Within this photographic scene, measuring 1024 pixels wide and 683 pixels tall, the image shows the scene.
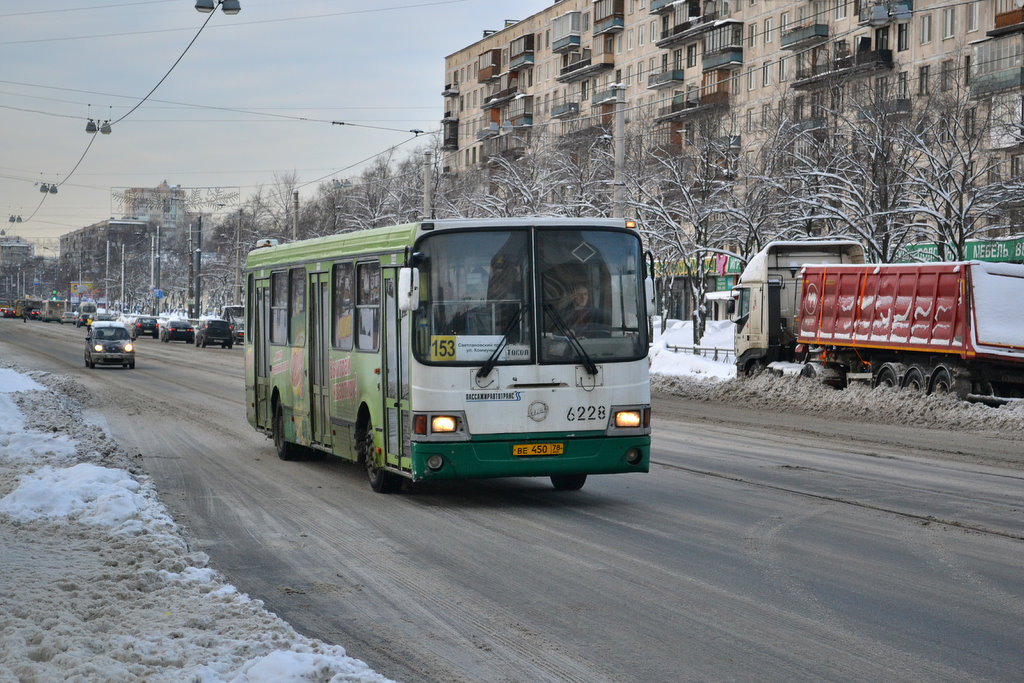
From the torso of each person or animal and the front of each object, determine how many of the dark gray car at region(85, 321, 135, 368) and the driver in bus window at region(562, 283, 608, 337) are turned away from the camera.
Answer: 0

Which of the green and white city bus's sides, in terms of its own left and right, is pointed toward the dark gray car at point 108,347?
back

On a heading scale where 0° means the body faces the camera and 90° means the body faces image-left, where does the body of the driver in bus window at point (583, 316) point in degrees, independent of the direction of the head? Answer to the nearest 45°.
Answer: approximately 315°

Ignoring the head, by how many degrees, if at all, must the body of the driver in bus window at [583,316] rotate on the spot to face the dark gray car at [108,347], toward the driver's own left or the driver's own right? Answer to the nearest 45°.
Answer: approximately 180°

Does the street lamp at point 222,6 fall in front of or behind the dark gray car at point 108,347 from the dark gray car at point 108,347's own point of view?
in front

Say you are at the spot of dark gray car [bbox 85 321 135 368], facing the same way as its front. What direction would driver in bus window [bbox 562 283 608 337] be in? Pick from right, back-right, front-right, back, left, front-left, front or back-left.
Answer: front

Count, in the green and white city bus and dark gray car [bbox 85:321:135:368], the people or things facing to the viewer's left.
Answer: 0

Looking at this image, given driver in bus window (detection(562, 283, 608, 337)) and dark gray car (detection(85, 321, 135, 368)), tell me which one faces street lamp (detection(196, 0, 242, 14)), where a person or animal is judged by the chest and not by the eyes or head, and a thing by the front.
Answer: the dark gray car

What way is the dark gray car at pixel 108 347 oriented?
toward the camera
